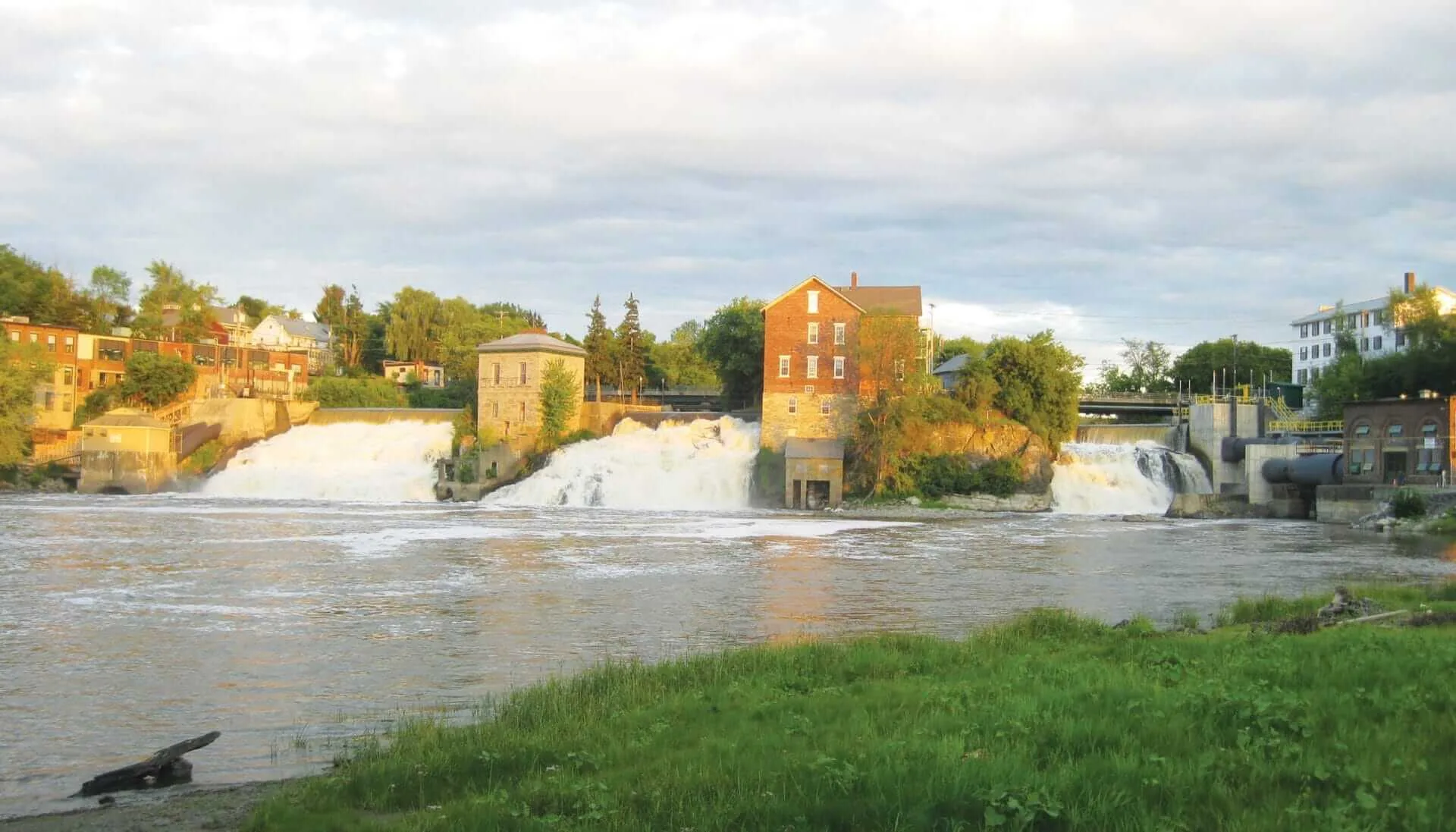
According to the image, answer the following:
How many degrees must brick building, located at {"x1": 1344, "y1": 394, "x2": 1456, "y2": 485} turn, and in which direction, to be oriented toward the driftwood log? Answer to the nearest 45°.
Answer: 0° — it already faces it

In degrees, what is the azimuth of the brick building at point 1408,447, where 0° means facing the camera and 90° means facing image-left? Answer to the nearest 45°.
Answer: approximately 0°
